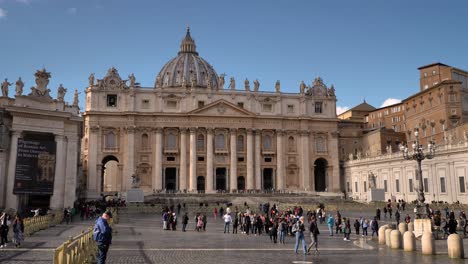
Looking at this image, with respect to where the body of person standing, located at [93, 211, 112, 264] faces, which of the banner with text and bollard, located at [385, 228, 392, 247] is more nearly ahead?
the bollard
